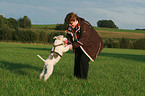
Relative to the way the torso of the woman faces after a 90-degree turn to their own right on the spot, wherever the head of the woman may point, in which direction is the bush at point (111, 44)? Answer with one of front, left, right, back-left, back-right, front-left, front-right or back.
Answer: front-right

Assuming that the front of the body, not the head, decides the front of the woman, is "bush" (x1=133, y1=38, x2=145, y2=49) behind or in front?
behind

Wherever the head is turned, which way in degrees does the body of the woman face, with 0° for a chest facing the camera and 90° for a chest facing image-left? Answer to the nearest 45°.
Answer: approximately 45°
